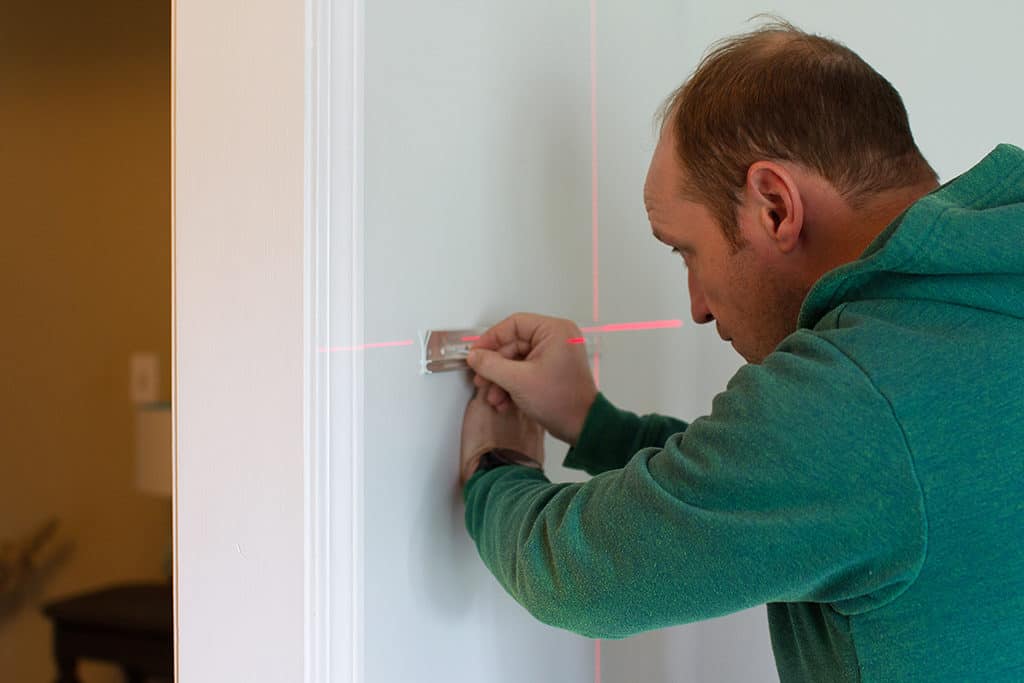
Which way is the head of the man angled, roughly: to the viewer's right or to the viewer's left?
to the viewer's left

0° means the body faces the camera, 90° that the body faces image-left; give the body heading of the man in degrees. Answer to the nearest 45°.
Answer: approximately 135°
